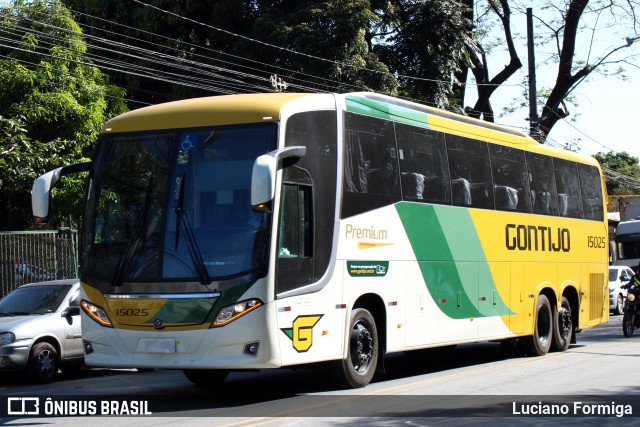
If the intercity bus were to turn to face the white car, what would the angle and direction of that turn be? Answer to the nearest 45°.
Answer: approximately 180°

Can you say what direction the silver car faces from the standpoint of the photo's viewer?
facing the viewer and to the left of the viewer

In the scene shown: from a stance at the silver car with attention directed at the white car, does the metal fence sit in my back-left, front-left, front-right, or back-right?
front-left

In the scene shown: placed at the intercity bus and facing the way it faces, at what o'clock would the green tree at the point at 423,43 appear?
The green tree is roughly at 5 o'clock from the intercity bus.

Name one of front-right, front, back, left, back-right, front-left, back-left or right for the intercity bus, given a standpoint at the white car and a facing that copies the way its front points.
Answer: front-left

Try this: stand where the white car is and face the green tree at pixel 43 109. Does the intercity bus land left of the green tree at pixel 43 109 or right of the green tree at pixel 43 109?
left

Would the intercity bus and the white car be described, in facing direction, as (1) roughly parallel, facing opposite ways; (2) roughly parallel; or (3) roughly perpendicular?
roughly parallel

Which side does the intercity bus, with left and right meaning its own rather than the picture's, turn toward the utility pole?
back

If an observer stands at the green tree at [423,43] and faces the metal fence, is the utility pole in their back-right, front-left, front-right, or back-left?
back-left

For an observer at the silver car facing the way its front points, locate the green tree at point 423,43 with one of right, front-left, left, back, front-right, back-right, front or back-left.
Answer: back

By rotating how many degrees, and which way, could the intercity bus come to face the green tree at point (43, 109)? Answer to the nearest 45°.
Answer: approximately 90° to its right
